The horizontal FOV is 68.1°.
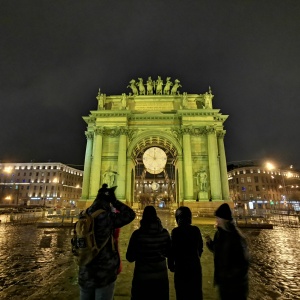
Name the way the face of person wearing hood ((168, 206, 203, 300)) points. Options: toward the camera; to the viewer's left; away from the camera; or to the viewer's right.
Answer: away from the camera

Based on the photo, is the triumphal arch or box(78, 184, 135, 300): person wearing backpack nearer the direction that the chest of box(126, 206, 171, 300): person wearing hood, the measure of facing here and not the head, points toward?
the triumphal arch

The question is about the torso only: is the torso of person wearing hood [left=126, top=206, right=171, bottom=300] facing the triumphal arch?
yes

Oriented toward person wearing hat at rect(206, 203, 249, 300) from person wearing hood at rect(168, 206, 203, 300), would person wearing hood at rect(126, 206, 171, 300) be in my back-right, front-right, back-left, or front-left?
back-right

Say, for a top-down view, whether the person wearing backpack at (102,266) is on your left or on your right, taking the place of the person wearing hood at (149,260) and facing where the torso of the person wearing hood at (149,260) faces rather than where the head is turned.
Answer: on your left

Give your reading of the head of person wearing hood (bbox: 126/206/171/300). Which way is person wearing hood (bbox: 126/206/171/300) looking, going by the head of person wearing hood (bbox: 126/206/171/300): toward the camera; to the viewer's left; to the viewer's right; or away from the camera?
away from the camera

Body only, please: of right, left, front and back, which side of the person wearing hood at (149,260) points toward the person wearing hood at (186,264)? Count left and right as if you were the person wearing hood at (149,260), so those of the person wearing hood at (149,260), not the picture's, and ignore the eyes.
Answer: right

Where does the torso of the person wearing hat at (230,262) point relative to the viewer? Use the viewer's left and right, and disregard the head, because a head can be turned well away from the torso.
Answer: facing away from the viewer and to the left of the viewer

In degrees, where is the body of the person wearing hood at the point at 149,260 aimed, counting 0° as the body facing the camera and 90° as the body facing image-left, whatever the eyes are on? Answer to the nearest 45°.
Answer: approximately 180°
